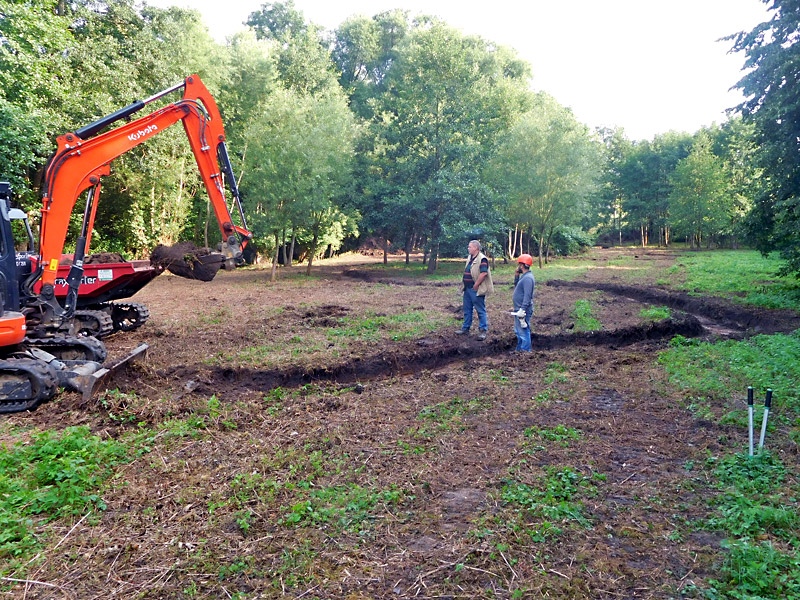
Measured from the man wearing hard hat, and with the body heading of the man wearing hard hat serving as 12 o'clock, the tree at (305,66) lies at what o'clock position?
The tree is roughly at 2 o'clock from the man wearing hard hat.

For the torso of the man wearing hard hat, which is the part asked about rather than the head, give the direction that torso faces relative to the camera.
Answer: to the viewer's left

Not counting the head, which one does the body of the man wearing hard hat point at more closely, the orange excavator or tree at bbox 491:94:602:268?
the orange excavator

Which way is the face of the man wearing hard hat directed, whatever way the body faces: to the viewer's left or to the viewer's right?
to the viewer's left

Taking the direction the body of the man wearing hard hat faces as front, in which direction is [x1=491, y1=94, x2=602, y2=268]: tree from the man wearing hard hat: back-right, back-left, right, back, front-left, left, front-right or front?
right

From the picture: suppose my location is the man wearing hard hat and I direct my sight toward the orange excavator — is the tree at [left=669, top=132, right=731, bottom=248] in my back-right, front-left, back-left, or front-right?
back-right

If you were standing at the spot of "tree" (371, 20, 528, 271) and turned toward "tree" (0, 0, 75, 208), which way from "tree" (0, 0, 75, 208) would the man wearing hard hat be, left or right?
left

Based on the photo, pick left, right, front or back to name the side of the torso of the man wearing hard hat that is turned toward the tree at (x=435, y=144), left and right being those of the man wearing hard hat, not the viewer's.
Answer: right

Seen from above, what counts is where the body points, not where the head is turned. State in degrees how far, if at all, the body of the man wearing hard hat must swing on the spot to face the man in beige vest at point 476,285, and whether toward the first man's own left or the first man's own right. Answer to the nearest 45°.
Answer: approximately 45° to the first man's own right

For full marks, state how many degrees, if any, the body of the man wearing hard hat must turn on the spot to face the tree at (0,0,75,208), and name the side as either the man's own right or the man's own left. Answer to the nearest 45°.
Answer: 0° — they already face it
